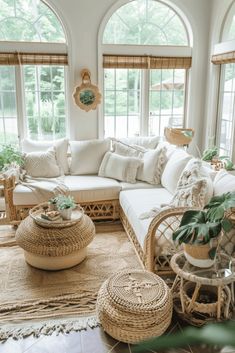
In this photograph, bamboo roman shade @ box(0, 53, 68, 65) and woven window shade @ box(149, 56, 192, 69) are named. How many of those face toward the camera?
2

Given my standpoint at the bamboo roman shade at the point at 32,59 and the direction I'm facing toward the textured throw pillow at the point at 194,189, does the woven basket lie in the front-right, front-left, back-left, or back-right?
front-left

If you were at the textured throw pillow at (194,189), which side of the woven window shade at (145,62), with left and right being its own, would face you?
front

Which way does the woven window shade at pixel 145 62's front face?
toward the camera

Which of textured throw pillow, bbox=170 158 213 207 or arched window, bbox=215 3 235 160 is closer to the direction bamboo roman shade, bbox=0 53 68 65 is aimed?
the textured throw pillow

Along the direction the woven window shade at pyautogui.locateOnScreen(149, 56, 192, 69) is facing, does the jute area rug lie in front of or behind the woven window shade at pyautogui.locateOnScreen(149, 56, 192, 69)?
in front

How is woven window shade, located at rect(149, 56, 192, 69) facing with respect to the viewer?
toward the camera

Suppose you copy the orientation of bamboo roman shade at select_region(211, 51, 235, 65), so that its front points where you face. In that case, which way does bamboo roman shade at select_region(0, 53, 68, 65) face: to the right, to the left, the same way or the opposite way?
to the left

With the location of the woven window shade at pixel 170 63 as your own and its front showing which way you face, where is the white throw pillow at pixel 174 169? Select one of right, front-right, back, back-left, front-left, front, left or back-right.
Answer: front

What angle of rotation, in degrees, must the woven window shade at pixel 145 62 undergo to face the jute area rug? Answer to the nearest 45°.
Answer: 0° — it already faces it
